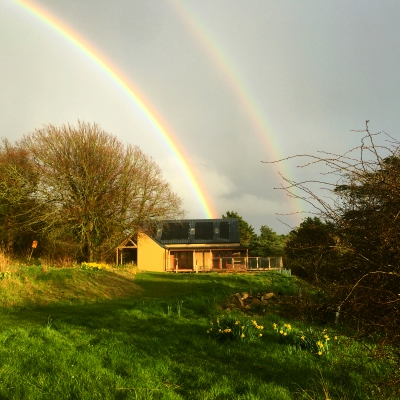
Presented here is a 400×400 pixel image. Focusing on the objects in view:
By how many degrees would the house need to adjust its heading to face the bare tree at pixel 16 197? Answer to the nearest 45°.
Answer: approximately 45° to its right

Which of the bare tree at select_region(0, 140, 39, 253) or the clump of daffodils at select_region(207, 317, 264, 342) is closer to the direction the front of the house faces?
the clump of daffodils

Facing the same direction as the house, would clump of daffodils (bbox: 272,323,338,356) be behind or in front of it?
in front

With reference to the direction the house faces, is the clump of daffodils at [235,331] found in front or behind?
in front

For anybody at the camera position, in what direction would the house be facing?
facing the viewer

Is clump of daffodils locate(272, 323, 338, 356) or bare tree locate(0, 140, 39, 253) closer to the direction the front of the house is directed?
the clump of daffodils
